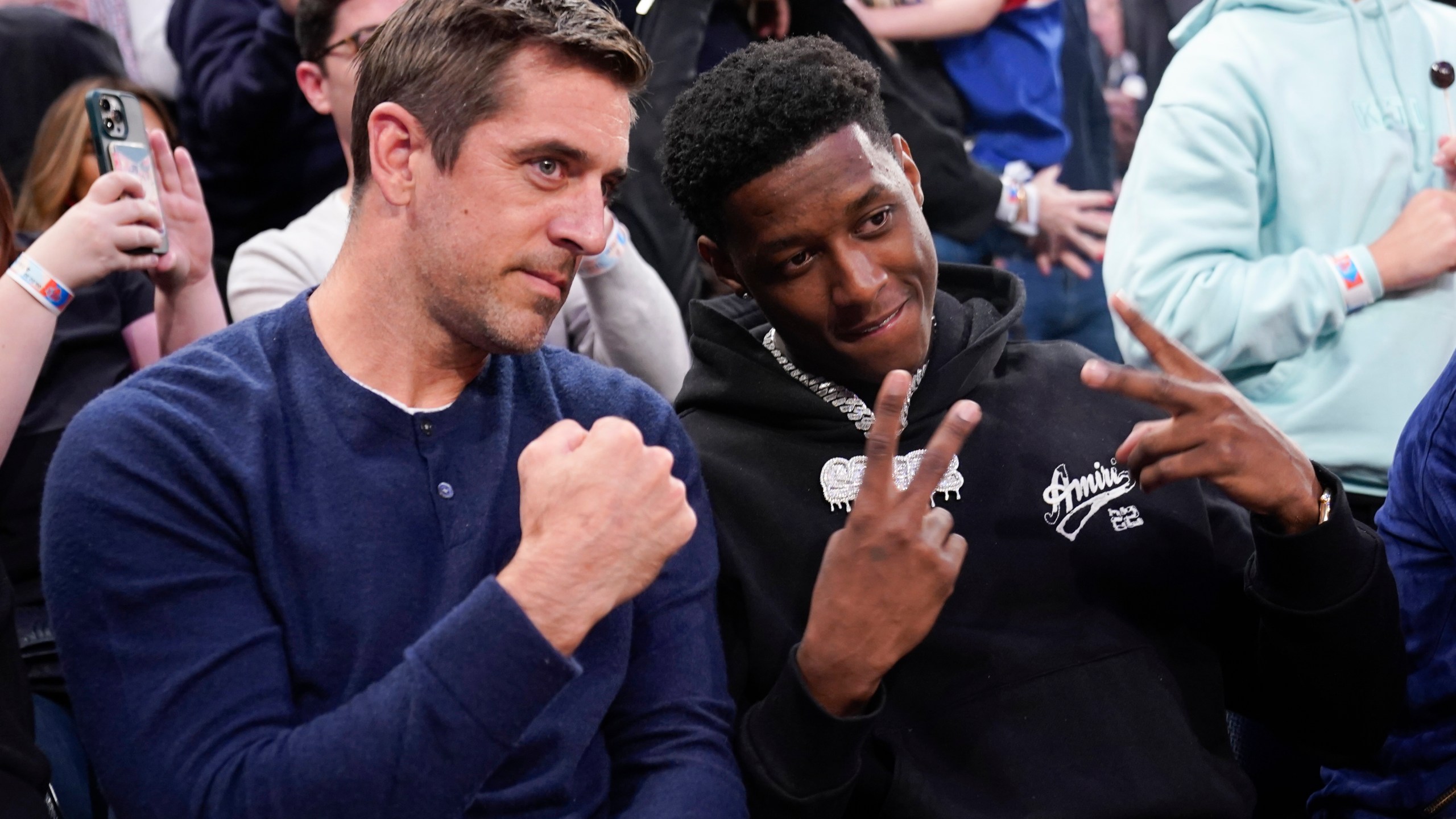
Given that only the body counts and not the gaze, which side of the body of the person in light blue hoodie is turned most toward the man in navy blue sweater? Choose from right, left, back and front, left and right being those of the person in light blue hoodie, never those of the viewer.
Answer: right

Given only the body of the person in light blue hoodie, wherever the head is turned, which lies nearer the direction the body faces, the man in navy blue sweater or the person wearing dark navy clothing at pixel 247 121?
the man in navy blue sweater

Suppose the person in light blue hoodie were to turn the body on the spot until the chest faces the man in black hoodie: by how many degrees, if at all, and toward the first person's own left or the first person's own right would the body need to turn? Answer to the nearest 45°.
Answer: approximately 45° to the first person's own right

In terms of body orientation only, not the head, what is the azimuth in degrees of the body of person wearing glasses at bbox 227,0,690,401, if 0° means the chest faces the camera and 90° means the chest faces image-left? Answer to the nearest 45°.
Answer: approximately 315°

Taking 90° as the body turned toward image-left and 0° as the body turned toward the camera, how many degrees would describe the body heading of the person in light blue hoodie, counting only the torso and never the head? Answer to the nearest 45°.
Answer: approximately 315°

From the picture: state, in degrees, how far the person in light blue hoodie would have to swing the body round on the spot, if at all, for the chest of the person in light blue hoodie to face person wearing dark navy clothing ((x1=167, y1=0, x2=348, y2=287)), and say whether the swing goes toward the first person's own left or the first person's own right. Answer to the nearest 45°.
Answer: approximately 135° to the first person's own right

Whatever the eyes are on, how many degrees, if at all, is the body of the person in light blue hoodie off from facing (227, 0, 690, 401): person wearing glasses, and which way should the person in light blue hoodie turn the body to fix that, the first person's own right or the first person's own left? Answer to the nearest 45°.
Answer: approximately 135° to the first person's own right
